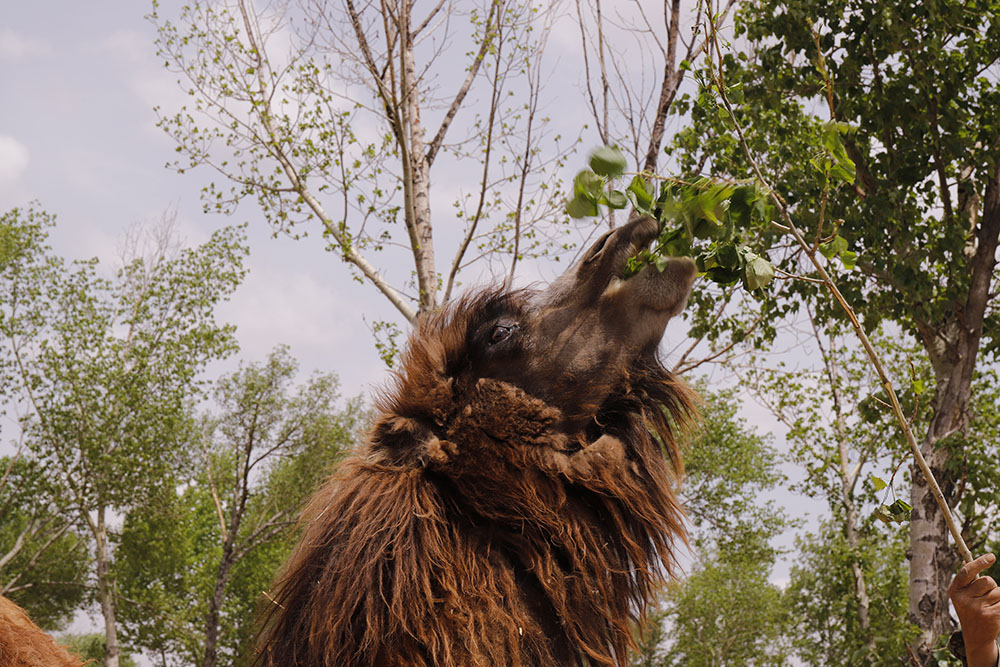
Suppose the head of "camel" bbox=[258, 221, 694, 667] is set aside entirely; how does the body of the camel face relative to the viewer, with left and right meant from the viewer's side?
facing to the right of the viewer

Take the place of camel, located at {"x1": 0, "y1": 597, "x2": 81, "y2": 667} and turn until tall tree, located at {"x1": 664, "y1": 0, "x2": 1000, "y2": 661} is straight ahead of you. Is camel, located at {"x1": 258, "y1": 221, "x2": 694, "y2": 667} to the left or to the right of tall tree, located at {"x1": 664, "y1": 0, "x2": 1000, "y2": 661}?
right

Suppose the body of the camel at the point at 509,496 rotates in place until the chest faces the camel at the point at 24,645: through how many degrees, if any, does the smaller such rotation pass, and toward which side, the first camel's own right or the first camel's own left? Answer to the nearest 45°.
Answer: approximately 180°

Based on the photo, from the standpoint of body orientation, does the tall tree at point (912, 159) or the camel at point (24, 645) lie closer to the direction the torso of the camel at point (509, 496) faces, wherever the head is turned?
the tall tree

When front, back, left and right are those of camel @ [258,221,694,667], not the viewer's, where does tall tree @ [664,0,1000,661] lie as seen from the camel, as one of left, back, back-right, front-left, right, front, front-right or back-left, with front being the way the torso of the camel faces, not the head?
front-left
